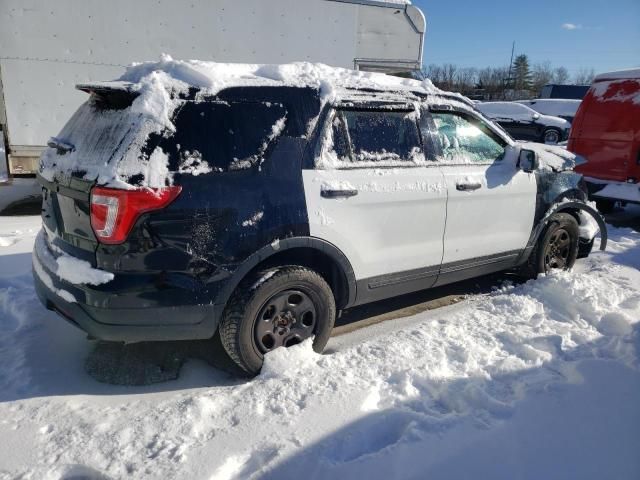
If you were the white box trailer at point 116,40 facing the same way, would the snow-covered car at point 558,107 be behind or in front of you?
in front

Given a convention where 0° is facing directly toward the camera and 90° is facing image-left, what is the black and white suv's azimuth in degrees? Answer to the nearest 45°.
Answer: approximately 225°

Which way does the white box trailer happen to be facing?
to the viewer's right

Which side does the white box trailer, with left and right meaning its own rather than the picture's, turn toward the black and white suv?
right

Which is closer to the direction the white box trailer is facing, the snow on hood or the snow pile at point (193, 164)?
the snow on hood

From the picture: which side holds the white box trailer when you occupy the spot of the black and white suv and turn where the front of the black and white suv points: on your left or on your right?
on your left

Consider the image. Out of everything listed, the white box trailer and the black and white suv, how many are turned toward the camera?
0

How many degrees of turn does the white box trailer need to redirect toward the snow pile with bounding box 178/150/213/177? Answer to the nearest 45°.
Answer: approximately 90° to its right

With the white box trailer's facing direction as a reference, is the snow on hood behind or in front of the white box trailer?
in front
